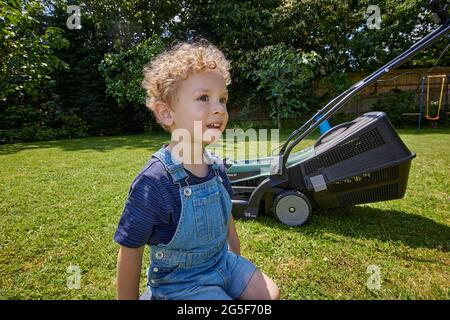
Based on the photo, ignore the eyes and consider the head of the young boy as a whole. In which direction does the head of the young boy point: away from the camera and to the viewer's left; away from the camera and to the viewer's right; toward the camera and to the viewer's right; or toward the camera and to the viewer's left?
toward the camera and to the viewer's right

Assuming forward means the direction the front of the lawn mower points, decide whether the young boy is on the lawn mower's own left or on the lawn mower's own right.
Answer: on the lawn mower's own left

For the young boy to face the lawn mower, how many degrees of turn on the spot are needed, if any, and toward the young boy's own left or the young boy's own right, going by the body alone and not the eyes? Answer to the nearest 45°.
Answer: approximately 90° to the young boy's own left

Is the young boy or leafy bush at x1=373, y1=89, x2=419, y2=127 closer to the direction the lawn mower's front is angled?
the young boy

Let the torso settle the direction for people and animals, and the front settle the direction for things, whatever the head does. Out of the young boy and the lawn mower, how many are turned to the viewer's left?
1

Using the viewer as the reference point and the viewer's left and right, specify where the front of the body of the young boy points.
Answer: facing the viewer and to the right of the viewer

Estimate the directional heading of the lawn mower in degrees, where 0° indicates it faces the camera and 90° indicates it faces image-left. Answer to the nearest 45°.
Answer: approximately 90°
